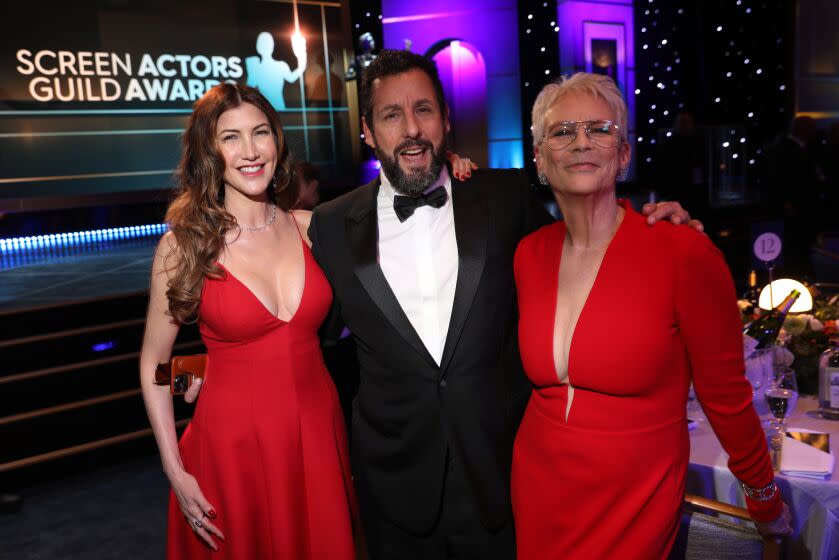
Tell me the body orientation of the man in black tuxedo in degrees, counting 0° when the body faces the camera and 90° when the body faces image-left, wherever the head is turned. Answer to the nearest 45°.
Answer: approximately 0°

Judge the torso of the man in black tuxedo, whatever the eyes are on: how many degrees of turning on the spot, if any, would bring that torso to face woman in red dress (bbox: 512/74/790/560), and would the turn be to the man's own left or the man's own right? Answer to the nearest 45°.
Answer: approximately 45° to the man's own left

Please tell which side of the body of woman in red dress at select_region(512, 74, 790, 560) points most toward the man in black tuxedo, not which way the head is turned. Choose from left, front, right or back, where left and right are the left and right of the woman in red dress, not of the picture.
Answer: right

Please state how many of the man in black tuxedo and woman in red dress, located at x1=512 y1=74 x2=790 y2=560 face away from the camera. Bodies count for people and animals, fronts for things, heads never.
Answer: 0

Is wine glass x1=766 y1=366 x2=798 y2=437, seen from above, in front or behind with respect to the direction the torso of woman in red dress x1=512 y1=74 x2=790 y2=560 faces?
behind

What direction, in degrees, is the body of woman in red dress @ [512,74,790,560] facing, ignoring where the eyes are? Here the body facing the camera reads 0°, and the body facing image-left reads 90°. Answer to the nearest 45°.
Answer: approximately 45°

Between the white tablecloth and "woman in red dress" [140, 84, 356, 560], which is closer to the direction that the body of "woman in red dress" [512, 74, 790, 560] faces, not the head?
the woman in red dress

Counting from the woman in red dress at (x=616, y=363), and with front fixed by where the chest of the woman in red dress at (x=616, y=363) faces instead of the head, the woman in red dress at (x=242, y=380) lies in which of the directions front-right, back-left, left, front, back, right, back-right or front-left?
front-right

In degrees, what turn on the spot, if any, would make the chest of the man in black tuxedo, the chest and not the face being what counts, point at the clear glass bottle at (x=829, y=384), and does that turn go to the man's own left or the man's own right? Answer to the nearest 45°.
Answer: approximately 135° to the man's own left
